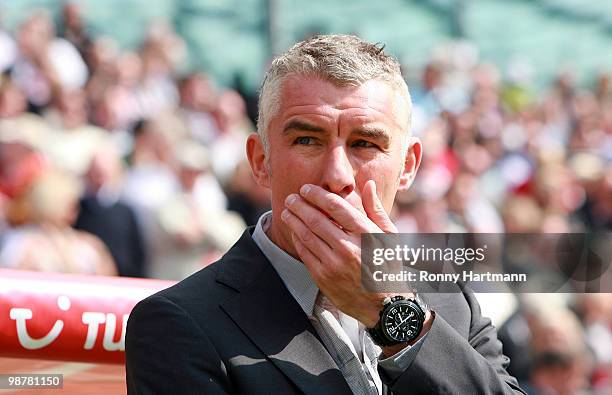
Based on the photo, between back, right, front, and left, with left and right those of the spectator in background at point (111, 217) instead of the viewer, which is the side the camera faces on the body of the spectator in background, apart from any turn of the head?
front

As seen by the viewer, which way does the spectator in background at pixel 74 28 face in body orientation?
toward the camera

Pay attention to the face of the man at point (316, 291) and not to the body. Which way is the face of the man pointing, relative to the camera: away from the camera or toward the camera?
toward the camera

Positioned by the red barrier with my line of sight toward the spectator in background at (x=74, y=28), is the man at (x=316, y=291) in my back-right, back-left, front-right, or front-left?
back-right

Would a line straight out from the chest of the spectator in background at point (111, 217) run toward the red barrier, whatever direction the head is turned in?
yes

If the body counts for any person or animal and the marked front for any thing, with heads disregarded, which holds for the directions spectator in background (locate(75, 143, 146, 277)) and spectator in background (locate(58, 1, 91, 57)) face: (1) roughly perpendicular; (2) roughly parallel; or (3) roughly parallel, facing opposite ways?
roughly parallel

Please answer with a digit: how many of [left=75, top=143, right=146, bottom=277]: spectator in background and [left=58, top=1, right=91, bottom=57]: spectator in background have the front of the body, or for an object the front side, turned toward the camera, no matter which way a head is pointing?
2
